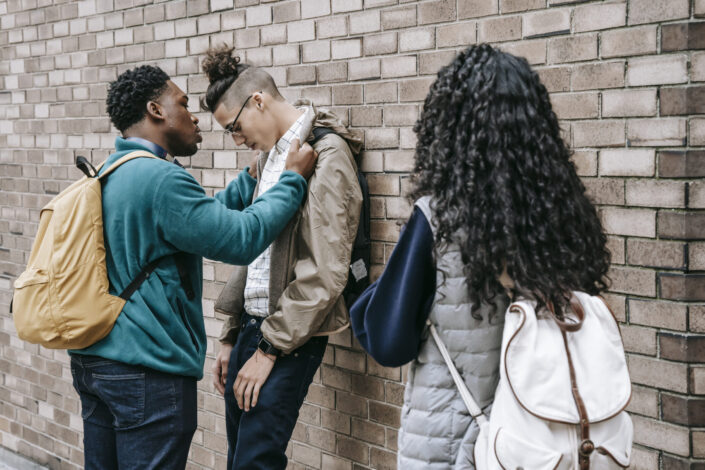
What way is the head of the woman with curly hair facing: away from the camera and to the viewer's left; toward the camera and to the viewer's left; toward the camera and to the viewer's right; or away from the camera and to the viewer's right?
away from the camera and to the viewer's left

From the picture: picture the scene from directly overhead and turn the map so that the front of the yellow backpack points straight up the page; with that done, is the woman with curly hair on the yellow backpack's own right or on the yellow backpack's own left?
on the yellow backpack's own left

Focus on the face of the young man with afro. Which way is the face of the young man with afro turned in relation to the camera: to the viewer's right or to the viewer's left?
to the viewer's right

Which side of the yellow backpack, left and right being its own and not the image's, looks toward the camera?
left
